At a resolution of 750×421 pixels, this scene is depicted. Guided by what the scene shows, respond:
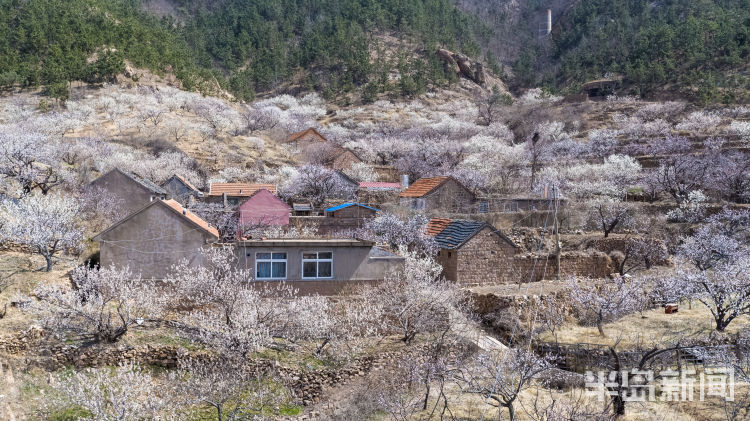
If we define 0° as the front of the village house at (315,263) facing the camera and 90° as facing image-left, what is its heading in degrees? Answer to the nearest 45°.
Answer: approximately 0°

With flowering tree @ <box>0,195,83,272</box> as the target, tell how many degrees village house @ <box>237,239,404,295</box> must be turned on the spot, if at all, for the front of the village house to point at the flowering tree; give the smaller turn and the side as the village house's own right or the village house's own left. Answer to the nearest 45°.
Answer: approximately 90° to the village house's own right

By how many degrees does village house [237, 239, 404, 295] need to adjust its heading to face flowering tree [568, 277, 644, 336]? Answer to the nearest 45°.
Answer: approximately 90° to its left

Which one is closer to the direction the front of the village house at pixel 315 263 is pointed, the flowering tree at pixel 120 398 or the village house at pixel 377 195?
the flowering tree

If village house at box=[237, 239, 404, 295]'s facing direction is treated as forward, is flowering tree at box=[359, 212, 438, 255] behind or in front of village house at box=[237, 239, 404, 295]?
behind

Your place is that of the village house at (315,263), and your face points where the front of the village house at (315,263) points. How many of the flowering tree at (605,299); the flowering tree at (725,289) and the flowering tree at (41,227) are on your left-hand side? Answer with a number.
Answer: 2

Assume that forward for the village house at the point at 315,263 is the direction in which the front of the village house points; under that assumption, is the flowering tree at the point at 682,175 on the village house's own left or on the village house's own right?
on the village house's own left

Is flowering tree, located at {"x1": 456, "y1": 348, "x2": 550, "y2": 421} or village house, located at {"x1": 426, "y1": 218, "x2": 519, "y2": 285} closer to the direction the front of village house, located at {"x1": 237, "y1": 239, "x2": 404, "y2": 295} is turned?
the flowering tree

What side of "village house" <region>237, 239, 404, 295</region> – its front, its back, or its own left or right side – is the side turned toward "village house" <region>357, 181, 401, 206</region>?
back

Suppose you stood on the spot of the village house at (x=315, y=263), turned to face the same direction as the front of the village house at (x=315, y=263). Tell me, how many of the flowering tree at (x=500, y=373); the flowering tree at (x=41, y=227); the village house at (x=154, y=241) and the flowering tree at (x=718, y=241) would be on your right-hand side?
2

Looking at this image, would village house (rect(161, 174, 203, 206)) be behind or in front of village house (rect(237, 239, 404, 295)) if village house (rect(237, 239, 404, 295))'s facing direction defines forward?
behind

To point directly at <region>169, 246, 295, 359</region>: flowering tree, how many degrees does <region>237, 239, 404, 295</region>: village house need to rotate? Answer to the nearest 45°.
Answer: approximately 45° to its right
